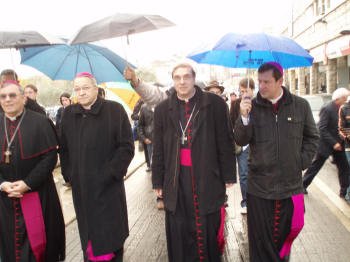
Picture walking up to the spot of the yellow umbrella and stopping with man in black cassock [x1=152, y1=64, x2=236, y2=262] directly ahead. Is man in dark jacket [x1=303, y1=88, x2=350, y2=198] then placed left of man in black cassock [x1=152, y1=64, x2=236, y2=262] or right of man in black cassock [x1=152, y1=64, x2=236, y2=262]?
left

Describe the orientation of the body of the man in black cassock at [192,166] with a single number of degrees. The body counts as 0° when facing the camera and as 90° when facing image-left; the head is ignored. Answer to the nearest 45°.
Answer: approximately 0°

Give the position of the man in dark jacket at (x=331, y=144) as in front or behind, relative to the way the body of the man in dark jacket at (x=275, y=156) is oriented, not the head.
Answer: behind

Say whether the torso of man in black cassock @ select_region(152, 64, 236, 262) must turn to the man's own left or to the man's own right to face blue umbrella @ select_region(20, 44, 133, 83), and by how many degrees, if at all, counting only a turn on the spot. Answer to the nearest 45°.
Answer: approximately 135° to the man's own right

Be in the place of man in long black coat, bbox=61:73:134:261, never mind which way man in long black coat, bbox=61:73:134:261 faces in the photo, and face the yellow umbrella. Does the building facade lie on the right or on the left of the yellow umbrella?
right
